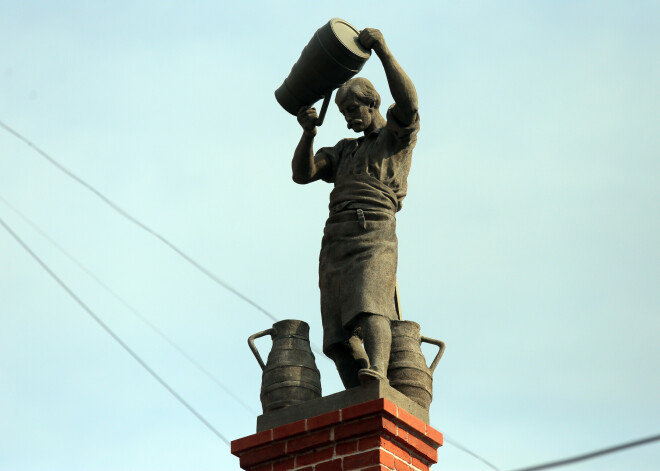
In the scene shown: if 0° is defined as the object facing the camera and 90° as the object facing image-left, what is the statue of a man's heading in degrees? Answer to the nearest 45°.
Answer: approximately 45°
